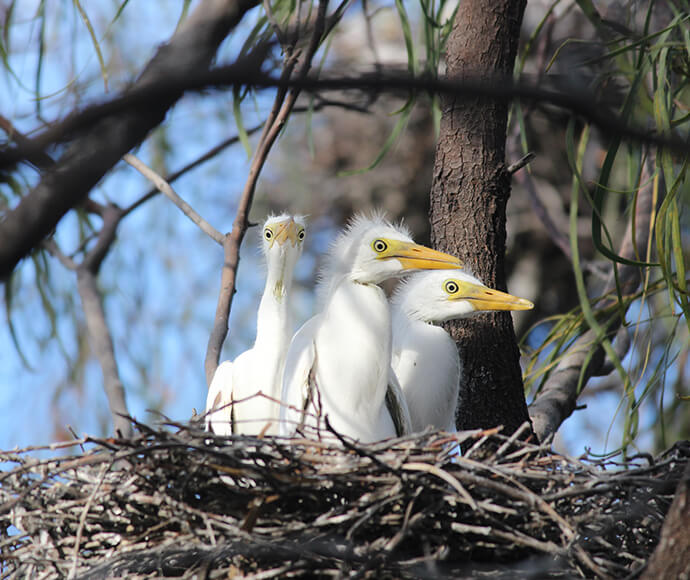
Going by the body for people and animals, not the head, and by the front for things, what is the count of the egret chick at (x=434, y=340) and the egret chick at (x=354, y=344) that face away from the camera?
0

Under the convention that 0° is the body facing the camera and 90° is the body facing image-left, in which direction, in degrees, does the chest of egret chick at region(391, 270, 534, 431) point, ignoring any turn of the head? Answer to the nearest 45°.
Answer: approximately 270°

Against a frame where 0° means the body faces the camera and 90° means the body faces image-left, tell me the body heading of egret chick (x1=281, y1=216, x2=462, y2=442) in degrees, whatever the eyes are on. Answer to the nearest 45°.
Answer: approximately 315°
